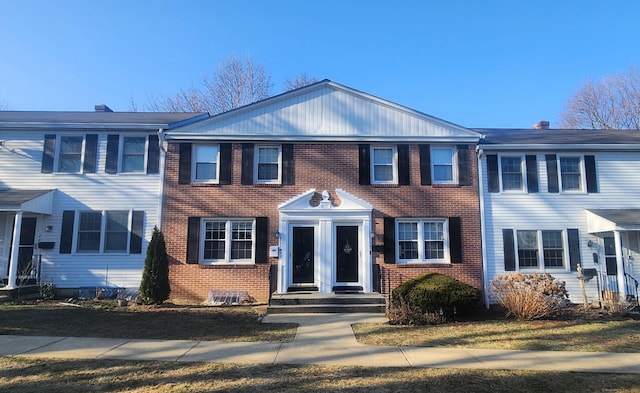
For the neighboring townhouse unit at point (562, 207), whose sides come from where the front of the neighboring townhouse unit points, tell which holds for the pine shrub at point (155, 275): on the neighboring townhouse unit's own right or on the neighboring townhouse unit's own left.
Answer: on the neighboring townhouse unit's own right

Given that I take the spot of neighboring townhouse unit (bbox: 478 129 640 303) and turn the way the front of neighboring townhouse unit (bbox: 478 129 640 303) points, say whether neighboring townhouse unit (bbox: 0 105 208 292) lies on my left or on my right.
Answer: on my right

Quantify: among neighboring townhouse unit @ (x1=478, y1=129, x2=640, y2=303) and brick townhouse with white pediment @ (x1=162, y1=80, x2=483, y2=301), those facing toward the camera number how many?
2

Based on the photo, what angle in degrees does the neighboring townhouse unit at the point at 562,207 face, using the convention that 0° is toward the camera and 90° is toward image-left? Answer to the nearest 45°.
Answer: approximately 0°

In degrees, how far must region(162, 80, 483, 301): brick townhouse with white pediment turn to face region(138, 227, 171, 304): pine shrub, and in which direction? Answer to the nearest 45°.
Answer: approximately 90° to its right

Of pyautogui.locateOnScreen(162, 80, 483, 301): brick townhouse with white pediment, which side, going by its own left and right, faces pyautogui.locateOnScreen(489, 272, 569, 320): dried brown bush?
left

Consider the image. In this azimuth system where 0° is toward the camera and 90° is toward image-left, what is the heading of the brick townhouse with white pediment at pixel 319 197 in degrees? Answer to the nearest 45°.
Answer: approximately 0°

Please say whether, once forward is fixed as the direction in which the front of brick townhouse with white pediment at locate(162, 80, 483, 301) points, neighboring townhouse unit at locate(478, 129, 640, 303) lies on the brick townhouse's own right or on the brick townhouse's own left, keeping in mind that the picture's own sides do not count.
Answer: on the brick townhouse's own left
